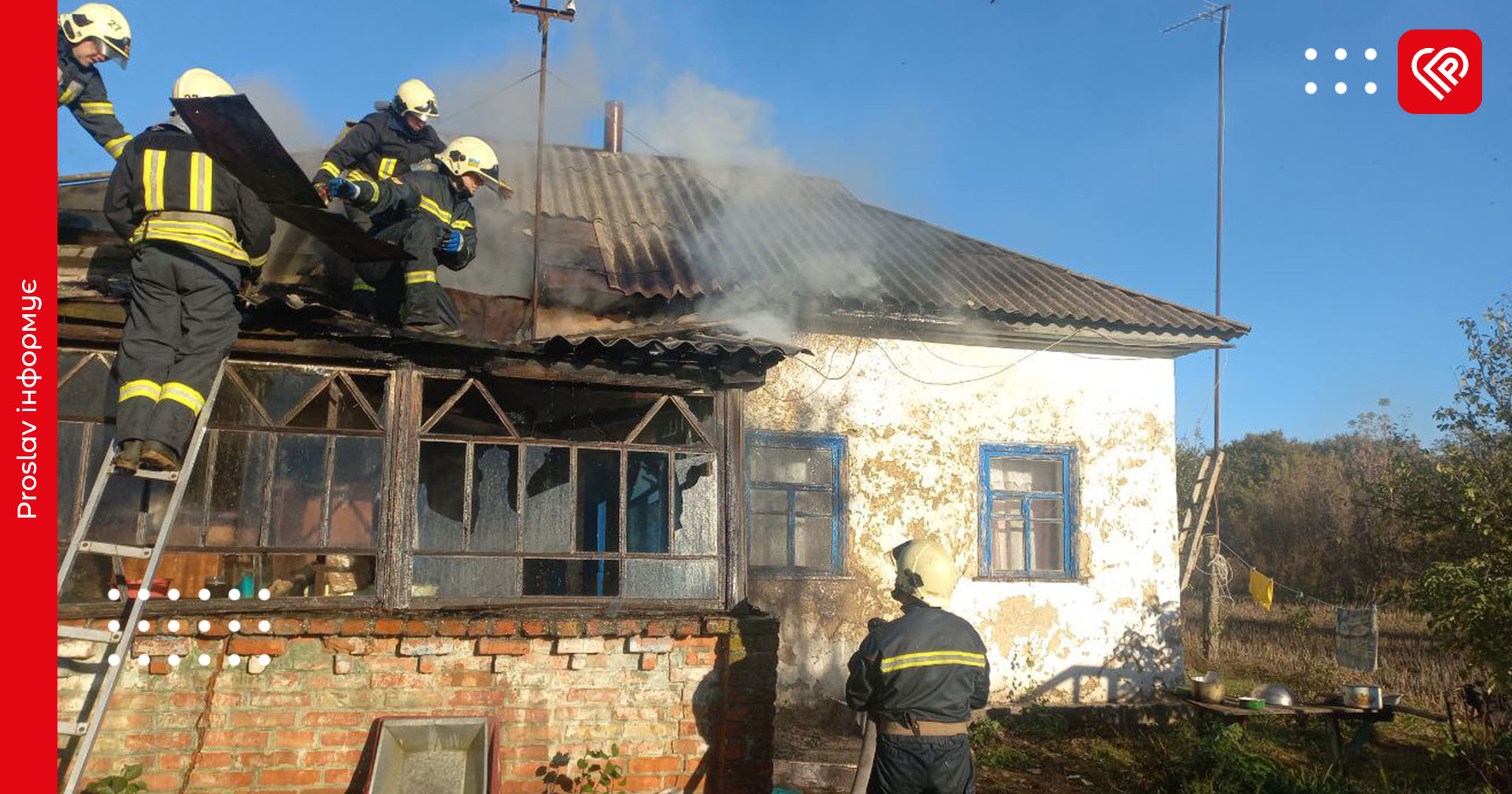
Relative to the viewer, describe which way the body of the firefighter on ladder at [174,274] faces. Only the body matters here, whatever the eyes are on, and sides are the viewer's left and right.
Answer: facing away from the viewer

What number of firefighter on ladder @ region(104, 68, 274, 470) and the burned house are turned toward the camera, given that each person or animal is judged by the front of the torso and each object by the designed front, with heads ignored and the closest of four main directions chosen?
1

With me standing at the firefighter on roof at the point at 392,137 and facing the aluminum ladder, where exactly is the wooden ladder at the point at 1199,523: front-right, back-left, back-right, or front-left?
back-left

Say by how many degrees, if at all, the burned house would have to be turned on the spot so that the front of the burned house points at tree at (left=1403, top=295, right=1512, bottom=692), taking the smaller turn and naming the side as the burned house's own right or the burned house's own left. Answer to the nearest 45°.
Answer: approximately 90° to the burned house's own left

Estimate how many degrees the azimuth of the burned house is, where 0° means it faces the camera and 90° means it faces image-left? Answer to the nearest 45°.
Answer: approximately 0°

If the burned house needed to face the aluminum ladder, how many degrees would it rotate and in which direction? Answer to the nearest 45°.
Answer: approximately 45° to its right

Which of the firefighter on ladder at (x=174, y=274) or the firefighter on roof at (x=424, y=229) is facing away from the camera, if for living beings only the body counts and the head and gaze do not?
the firefighter on ladder at (x=174, y=274)
